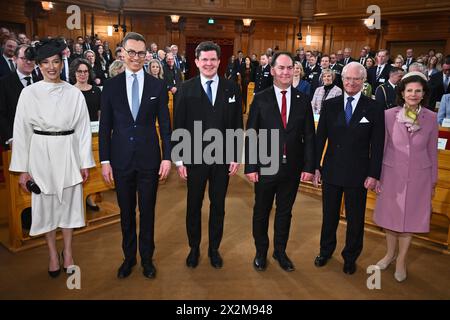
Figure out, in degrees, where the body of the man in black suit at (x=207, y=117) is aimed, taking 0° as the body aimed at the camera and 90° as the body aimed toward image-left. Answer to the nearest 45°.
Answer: approximately 0°

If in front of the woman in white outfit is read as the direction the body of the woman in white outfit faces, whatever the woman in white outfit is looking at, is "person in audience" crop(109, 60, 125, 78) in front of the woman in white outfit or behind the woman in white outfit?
behind

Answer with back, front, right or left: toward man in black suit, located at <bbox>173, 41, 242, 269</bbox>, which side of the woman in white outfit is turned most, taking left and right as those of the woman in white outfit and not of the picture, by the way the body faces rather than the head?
left

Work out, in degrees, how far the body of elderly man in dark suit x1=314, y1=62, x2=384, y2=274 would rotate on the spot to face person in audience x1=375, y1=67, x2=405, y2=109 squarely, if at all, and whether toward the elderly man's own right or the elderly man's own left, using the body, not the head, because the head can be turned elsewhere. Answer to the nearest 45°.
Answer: approximately 180°

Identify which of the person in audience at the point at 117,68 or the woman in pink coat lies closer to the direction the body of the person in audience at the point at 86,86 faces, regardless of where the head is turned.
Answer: the woman in pink coat

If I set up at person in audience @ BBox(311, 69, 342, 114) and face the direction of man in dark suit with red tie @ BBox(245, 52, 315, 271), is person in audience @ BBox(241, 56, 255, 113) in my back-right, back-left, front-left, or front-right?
back-right
